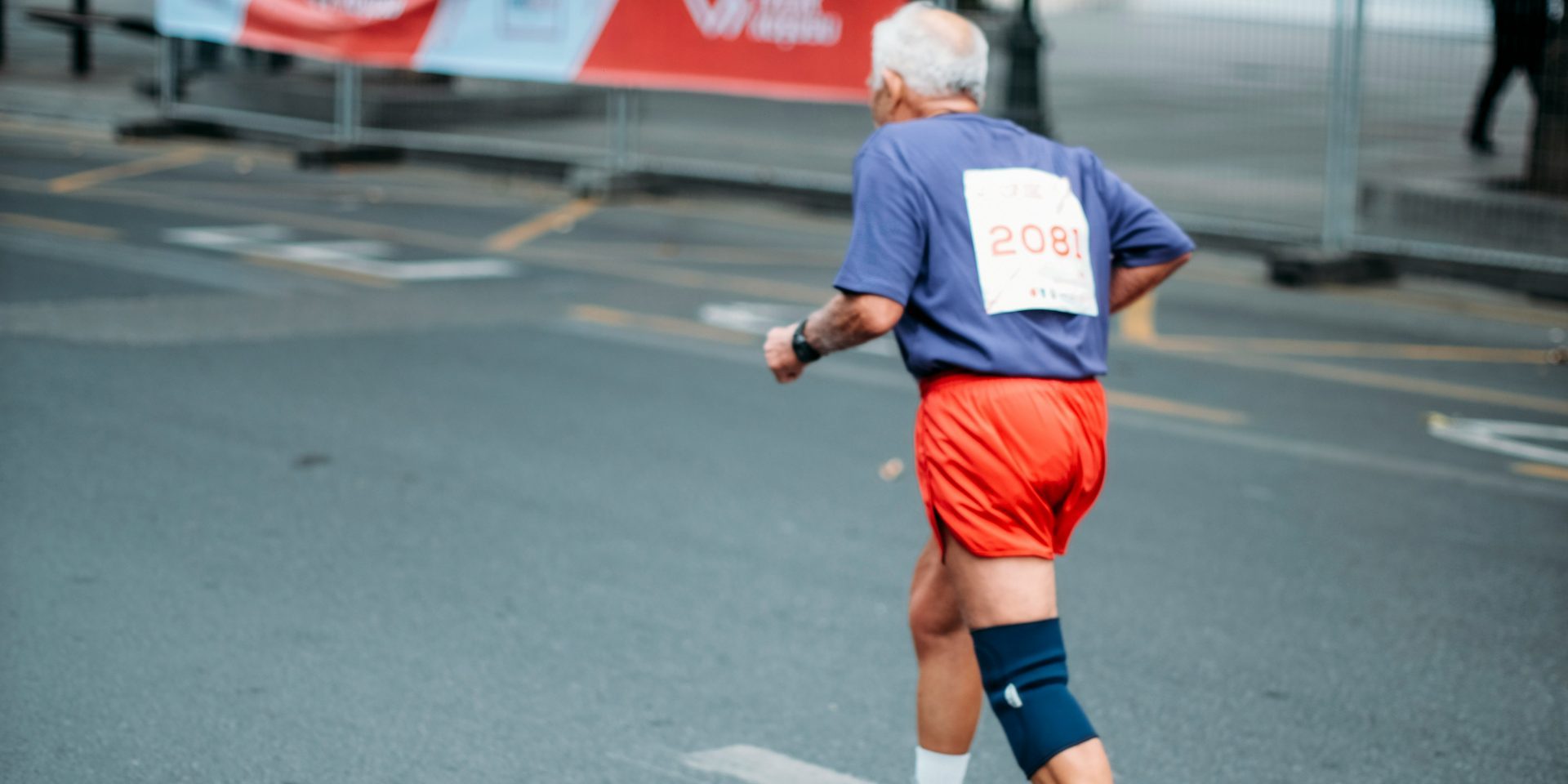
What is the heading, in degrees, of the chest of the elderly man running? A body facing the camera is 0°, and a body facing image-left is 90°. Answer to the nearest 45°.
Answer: approximately 135°

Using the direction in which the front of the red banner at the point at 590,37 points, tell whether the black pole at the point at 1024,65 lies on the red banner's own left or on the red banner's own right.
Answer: on the red banner's own left

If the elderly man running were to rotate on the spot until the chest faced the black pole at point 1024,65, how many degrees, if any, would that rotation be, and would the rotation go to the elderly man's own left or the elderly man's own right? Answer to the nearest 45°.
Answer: approximately 45° to the elderly man's own right

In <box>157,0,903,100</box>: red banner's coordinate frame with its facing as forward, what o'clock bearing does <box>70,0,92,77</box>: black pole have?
The black pole is roughly at 3 o'clock from the red banner.

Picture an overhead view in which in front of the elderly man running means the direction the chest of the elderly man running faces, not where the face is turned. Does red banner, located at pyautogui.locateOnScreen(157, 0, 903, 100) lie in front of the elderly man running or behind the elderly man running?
in front

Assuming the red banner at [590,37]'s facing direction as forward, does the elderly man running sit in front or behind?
in front

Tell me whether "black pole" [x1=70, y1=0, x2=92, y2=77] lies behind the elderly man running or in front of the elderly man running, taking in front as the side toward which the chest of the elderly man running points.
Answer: in front

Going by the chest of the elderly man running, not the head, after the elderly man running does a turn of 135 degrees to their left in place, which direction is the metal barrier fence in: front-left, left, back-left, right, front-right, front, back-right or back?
back

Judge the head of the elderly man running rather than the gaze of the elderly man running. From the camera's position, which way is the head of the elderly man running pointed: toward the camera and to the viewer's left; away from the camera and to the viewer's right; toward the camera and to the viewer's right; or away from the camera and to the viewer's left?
away from the camera and to the viewer's left

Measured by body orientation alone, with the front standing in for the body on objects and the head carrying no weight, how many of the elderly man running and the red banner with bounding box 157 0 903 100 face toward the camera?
1

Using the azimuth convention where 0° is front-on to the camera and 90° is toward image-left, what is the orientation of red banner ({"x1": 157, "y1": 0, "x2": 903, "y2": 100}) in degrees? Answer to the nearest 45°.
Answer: approximately 0°
